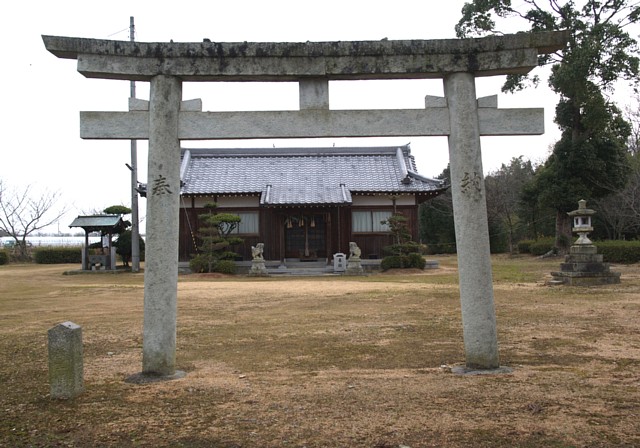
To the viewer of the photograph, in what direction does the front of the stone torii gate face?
facing the viewer

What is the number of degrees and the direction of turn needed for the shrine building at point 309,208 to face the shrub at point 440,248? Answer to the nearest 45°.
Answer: approximately 135° to its left

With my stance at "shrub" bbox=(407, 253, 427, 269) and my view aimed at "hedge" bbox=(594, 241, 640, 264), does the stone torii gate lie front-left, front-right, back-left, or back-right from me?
back-right

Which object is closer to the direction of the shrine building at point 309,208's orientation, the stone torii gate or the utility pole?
the stone torii gate

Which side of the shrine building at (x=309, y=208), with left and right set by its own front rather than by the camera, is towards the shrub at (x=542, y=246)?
left

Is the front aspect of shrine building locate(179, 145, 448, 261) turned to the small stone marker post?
yes

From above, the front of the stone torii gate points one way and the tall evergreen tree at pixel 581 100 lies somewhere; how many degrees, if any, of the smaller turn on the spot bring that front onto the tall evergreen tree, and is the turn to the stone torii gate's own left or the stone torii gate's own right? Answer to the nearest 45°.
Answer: approximately 135° to the stone torii gate's own left

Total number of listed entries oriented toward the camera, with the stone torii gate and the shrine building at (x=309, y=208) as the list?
2

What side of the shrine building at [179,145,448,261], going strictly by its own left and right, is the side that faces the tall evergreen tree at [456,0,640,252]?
left
